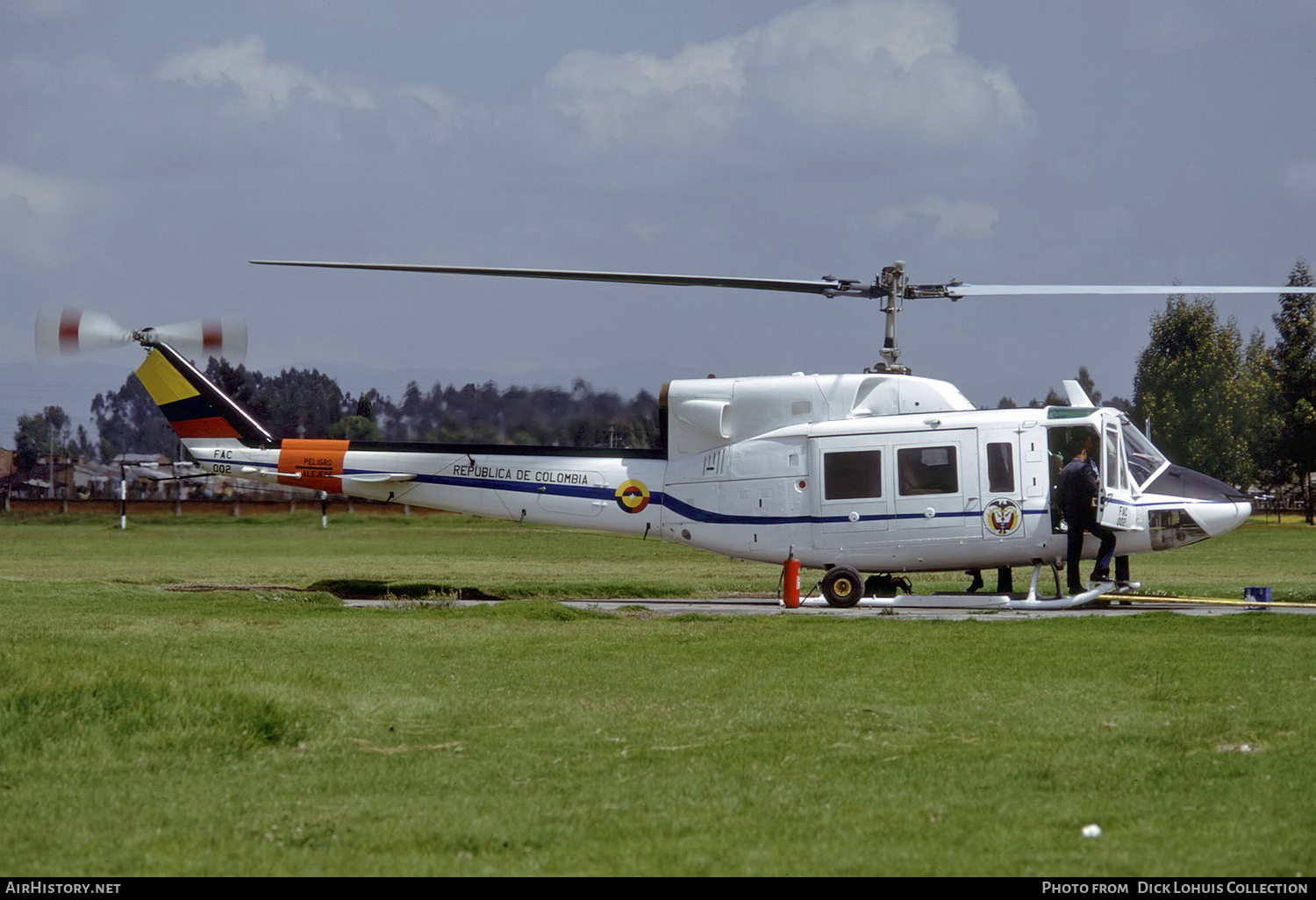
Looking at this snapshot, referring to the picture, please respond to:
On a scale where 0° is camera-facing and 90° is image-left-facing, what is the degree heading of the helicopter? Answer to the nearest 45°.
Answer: approximately 270°
